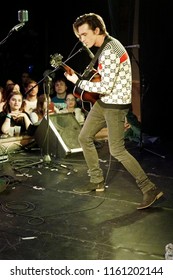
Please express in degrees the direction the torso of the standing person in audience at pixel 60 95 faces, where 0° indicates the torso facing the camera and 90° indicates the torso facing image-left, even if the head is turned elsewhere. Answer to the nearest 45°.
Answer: approximately 0°

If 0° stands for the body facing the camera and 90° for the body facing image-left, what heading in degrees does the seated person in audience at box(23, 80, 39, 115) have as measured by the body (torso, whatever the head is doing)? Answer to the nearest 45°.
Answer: approximately 315°

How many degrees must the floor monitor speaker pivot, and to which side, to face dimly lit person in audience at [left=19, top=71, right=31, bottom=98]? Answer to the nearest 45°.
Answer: approximately 135° to its left

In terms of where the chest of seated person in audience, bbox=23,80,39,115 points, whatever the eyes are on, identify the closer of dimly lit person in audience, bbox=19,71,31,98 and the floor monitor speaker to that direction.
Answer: the floor monitor speaker

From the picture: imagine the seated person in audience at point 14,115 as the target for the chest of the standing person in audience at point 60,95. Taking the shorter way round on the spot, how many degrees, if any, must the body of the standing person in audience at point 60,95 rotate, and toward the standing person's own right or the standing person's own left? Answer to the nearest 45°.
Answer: approximately 45° to the standing person's own right
